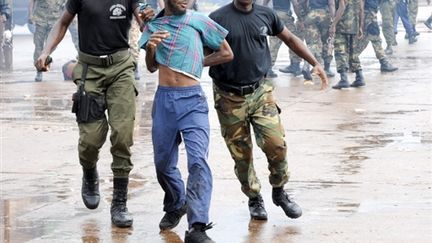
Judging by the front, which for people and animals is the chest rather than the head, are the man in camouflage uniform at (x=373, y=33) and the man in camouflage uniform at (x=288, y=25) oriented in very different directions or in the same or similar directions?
very different directions

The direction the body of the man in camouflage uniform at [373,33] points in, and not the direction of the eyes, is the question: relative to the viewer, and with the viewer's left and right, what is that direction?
facing to the right of the viewer
